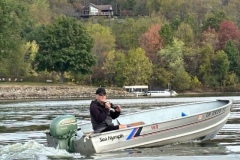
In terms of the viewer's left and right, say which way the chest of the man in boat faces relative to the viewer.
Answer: facing the viewer and to the right of the viewer

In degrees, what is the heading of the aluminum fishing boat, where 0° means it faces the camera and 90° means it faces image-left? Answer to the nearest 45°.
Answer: approximately 225°
